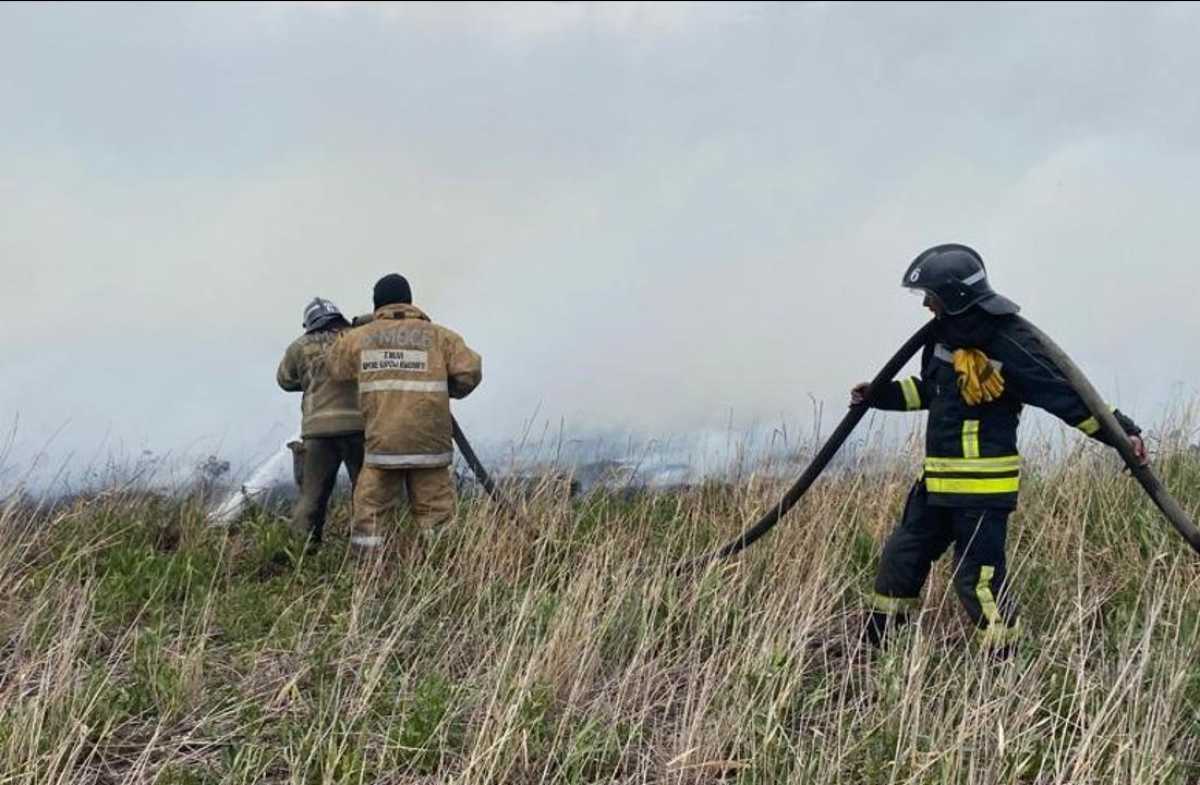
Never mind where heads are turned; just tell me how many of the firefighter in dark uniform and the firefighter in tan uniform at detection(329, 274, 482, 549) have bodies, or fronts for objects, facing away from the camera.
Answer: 1

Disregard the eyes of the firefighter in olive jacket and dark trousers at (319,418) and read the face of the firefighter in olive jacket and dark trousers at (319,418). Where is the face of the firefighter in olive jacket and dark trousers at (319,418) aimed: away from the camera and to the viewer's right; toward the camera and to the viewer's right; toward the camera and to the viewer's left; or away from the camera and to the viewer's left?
away from the camera and to the viewer's left

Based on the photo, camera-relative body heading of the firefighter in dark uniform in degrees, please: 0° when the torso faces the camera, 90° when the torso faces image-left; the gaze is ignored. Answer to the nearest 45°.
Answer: approximately 45°

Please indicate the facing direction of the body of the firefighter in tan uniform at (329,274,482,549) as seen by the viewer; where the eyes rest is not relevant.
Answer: away from the camera

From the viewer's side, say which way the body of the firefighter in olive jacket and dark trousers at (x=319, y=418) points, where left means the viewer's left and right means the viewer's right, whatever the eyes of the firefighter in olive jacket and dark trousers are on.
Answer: facing away from the viewer and to the left of the viewer

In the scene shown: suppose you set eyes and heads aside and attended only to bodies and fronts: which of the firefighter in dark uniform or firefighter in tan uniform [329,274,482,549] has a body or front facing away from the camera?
the firefighter in tan uniform

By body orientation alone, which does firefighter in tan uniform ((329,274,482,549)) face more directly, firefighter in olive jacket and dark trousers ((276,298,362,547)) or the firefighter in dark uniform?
the firefighter in olive jacket and dark trousers

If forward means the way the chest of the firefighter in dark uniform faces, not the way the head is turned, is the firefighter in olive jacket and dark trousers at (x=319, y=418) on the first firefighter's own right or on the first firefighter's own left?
on the first firefighter's own right

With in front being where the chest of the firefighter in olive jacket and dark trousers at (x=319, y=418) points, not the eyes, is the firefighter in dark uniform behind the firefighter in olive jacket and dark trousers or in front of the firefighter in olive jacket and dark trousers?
behind

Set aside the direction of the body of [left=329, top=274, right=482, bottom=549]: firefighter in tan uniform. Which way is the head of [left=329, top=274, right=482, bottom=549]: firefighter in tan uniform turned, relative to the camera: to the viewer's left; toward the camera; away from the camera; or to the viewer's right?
away from the camera
